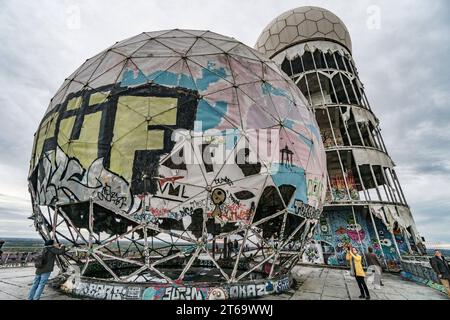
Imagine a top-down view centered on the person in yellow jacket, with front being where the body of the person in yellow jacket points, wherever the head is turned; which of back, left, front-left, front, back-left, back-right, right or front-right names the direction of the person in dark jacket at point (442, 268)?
back

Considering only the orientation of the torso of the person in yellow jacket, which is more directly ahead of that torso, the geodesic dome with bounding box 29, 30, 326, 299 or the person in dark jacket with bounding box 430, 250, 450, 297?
the geodesic dome

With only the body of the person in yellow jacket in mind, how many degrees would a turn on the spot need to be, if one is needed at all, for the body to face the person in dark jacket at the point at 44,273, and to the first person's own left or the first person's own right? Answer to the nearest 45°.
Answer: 0° — they already face them

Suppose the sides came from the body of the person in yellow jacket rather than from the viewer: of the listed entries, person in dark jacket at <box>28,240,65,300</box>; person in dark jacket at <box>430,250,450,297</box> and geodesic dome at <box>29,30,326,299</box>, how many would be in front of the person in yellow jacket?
2

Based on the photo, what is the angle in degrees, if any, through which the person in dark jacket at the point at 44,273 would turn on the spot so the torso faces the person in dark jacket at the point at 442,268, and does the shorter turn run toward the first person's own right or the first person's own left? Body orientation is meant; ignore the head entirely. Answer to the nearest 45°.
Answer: approximately 90° to the first person's own right

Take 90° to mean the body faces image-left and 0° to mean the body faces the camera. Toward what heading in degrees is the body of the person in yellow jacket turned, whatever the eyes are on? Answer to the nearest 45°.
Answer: approximately 45°

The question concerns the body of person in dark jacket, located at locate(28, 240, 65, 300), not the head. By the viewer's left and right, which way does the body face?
facing away from the viewer and to the right of the viewer

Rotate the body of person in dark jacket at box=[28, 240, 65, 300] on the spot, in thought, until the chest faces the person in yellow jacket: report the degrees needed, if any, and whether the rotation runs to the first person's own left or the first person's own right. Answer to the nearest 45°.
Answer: approximately 90° to the first person's own right
